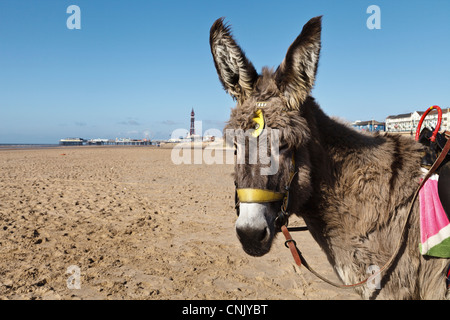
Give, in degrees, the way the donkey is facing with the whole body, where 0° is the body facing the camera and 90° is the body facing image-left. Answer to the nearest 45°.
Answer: approximately 45°
